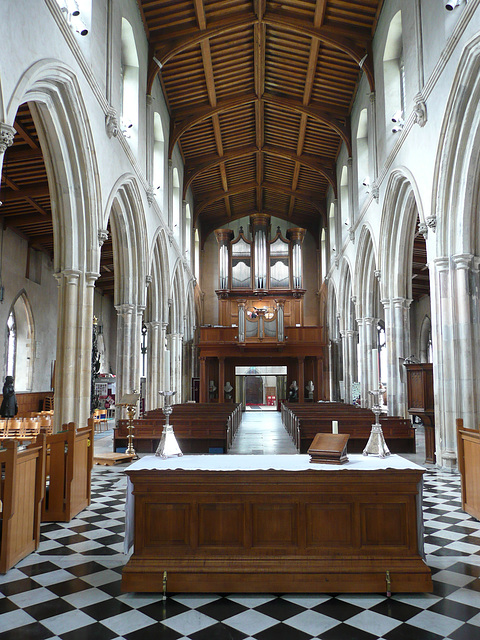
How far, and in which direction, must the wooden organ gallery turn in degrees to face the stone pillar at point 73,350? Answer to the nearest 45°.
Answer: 0° — it already faces it

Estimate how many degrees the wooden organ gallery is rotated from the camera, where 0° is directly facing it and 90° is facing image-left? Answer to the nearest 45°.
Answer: approximately 0°

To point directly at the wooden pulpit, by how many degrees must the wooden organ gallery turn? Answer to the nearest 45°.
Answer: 0° — it already faces it

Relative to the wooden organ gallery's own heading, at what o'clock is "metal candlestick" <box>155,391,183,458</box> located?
The metal candlestick is roughly at 12 o'clock from the wooden organ gallery.

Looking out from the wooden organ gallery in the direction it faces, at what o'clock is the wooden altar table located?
The wooden altar table is roughly at 12 o'clock from the wooden organ gallery.

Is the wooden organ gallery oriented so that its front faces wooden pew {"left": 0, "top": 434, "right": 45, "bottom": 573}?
yes

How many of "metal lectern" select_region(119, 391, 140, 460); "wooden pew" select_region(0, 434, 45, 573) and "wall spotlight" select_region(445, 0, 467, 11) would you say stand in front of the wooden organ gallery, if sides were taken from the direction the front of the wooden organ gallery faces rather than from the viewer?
3

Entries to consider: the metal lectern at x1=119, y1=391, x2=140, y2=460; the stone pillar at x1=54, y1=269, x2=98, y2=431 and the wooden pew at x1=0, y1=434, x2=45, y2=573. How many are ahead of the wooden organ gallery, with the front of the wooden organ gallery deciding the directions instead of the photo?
3
